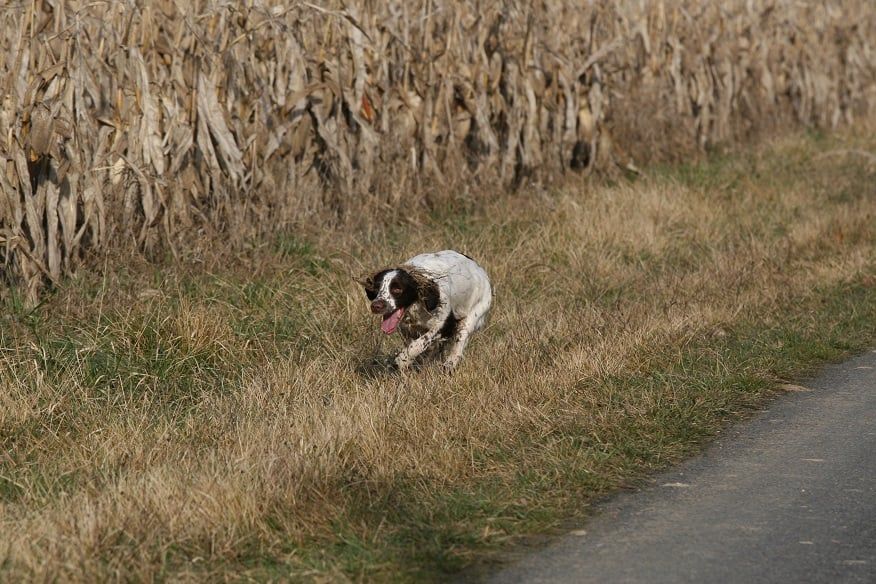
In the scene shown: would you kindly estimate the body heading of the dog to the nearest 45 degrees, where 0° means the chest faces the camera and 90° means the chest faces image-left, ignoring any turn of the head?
approximately 45°
